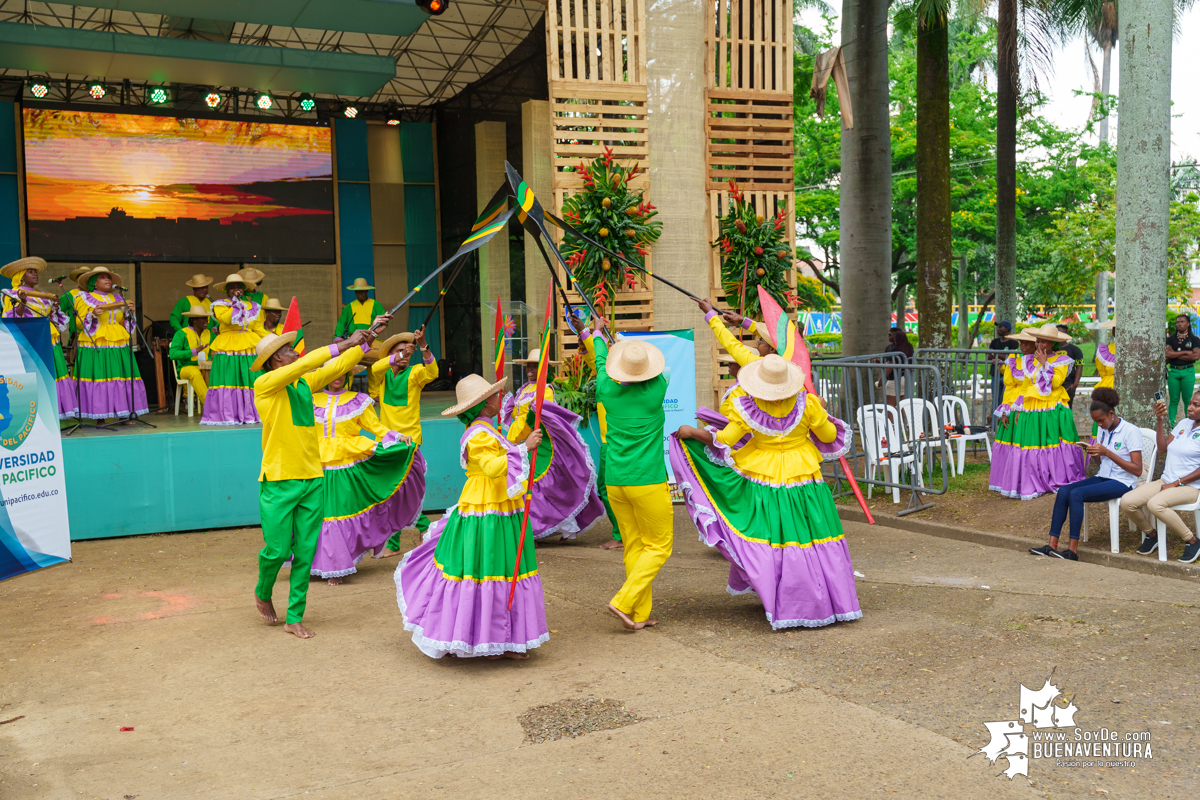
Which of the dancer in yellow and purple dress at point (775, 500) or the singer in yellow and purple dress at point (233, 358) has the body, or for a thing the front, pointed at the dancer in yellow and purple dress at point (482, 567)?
the singer in yellow and purple dress at point (233, 358)

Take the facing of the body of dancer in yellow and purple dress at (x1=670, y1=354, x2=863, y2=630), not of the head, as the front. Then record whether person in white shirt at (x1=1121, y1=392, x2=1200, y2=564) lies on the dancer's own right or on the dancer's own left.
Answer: on the dancer's own right

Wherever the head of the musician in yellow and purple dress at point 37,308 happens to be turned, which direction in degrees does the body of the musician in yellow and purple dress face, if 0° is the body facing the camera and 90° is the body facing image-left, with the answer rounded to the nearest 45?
approximately 315°

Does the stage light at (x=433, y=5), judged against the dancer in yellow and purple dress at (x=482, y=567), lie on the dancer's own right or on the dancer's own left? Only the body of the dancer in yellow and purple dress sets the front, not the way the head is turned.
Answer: on the dancer's own left

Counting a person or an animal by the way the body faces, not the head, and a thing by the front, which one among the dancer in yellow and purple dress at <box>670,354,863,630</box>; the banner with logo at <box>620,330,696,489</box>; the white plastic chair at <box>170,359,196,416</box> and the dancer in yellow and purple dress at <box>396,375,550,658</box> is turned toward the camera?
the banner with logo

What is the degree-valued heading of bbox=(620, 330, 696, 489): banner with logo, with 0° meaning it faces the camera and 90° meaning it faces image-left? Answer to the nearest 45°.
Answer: approximately 0°

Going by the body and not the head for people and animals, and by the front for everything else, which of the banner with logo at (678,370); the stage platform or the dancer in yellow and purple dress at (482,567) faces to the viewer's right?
the dancer in yellow and purple dress

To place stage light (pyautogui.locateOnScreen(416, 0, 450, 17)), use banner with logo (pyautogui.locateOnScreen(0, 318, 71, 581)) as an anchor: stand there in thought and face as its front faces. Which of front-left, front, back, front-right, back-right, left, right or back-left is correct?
left

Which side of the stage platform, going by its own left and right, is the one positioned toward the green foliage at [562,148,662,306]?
left
